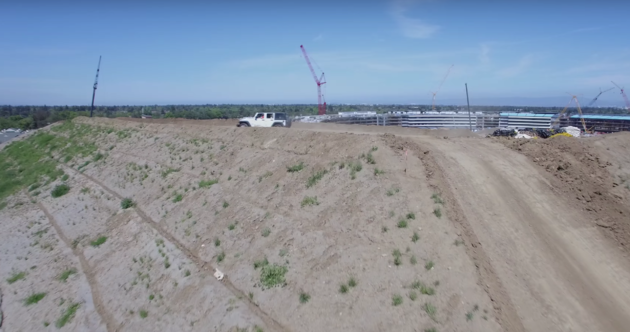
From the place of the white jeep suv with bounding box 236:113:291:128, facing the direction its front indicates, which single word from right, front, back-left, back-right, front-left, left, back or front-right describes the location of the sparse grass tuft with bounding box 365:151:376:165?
left

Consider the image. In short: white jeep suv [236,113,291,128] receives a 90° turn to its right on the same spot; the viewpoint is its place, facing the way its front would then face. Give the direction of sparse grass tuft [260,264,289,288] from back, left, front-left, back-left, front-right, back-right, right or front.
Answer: back

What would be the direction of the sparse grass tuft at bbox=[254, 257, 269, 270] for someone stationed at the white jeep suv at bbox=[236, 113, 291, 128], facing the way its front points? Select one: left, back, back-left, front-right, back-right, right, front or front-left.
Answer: left

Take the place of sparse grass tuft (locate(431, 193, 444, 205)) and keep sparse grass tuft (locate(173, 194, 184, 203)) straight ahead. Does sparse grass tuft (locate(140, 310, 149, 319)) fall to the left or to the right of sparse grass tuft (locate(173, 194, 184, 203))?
left

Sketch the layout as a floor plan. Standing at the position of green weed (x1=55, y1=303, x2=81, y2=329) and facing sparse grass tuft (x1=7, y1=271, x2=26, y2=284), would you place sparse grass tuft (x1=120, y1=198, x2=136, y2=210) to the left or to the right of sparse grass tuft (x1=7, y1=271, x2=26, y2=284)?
right

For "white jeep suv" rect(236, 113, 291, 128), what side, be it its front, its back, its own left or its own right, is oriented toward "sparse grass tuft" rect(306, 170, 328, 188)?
left

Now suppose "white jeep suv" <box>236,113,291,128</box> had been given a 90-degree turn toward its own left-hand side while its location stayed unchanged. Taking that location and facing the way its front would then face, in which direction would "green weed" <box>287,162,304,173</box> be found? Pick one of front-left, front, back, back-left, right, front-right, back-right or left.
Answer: front

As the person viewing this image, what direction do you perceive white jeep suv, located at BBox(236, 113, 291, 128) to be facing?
facing to the left of the viewer

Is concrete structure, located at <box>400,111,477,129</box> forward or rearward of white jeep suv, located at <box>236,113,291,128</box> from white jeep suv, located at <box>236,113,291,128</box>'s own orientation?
rearward

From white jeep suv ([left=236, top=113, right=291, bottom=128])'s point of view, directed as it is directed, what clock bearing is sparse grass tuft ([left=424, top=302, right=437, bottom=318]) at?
The sparse grass tuft is roughly at 9 o'clock from the white jeep suv.

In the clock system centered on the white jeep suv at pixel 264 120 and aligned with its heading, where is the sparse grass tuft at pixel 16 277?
The sparse grass tuft is roughly at 10 o'clock from the white jeep suv.

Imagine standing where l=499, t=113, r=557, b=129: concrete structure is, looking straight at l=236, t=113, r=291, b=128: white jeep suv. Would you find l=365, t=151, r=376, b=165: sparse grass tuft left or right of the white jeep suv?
left

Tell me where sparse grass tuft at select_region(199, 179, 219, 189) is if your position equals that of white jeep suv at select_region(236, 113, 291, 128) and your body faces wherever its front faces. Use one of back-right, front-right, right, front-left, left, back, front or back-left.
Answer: left
